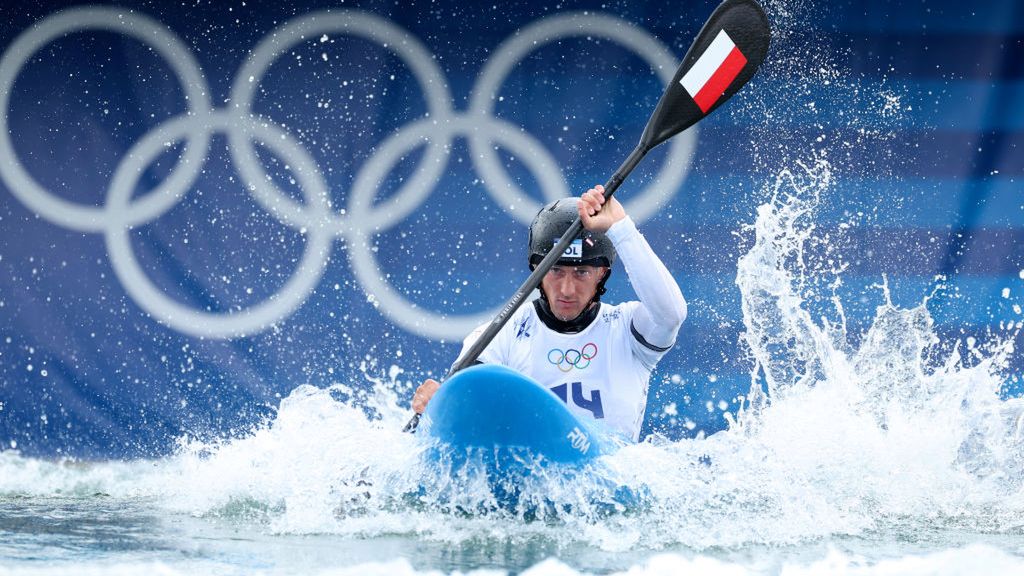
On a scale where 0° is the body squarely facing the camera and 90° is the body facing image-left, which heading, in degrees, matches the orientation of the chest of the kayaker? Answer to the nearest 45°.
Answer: approximately 0°
